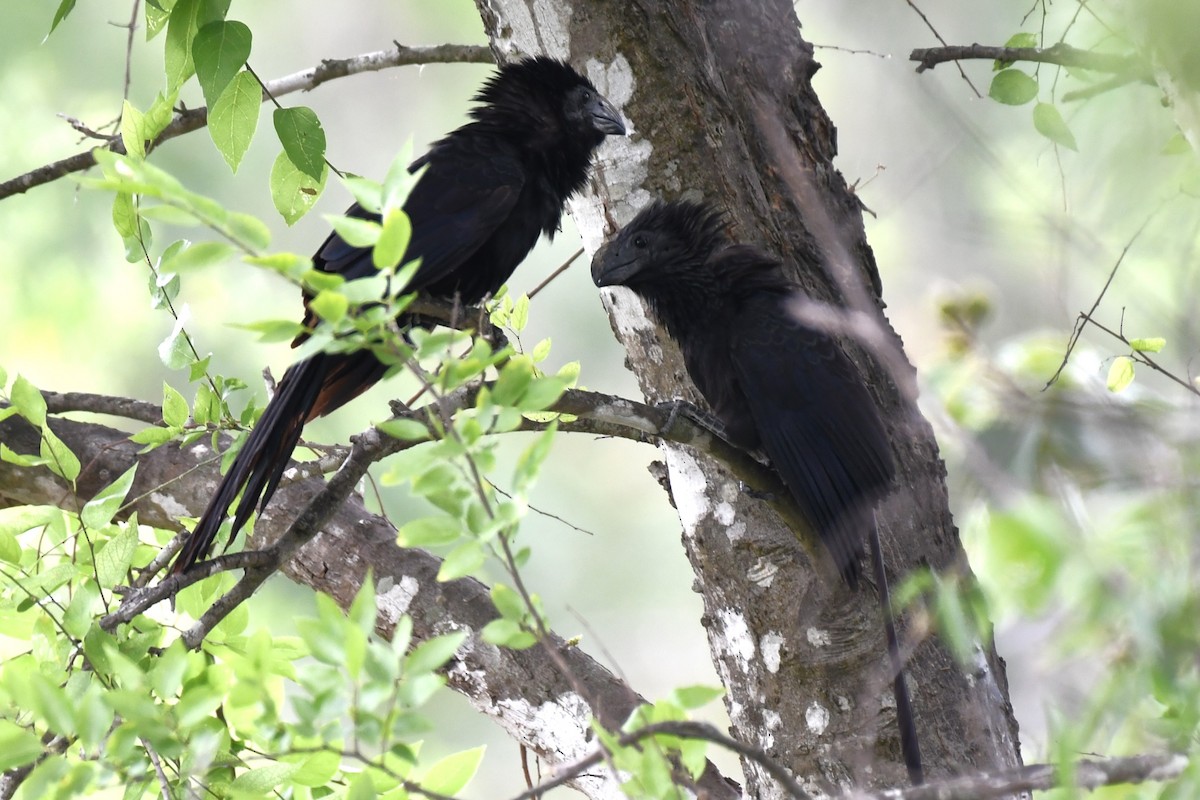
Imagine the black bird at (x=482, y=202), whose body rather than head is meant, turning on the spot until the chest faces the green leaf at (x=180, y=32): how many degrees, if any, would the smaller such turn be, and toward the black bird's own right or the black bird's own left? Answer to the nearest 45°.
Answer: approximately 135° to the black bird's own right

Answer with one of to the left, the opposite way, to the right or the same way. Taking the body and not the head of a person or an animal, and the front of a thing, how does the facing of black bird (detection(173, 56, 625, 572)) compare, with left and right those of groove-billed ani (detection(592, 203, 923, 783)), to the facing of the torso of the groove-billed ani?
the opposite way

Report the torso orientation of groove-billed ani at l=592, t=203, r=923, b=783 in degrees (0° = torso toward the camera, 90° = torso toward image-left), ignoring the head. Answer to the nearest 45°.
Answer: approximately 90°

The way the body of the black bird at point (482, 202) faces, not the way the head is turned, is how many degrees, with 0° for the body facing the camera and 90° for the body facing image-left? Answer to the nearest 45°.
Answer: approximately 270°

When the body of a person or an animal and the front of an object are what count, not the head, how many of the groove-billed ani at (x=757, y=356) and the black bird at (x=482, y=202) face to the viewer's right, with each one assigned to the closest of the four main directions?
1
